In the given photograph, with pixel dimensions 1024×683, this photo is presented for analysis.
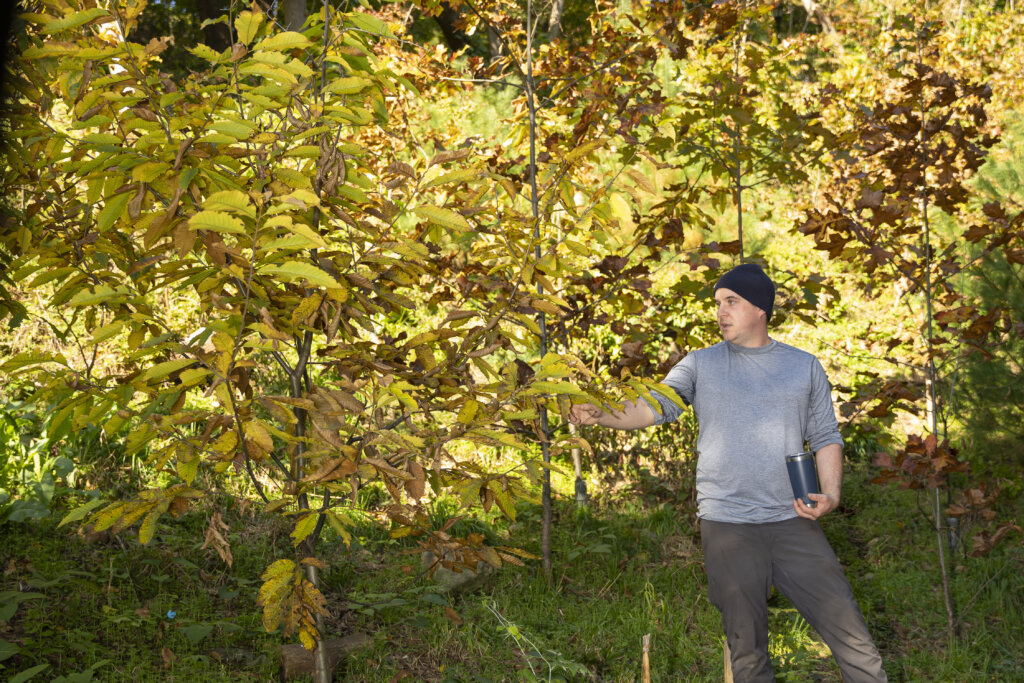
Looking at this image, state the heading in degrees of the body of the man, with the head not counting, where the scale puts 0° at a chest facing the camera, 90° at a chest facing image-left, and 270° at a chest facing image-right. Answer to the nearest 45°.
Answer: approximately 0°

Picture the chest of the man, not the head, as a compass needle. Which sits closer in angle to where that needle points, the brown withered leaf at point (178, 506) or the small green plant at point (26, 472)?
the brown withered leaf

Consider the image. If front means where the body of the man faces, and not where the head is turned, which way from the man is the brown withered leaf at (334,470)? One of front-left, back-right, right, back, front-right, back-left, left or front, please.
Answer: front-right

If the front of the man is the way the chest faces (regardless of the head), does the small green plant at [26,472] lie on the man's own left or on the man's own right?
on the man's own right

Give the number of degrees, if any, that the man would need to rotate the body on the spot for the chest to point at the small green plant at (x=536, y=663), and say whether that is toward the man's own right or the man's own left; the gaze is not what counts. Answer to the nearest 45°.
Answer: approximately 90° to the man's own right
